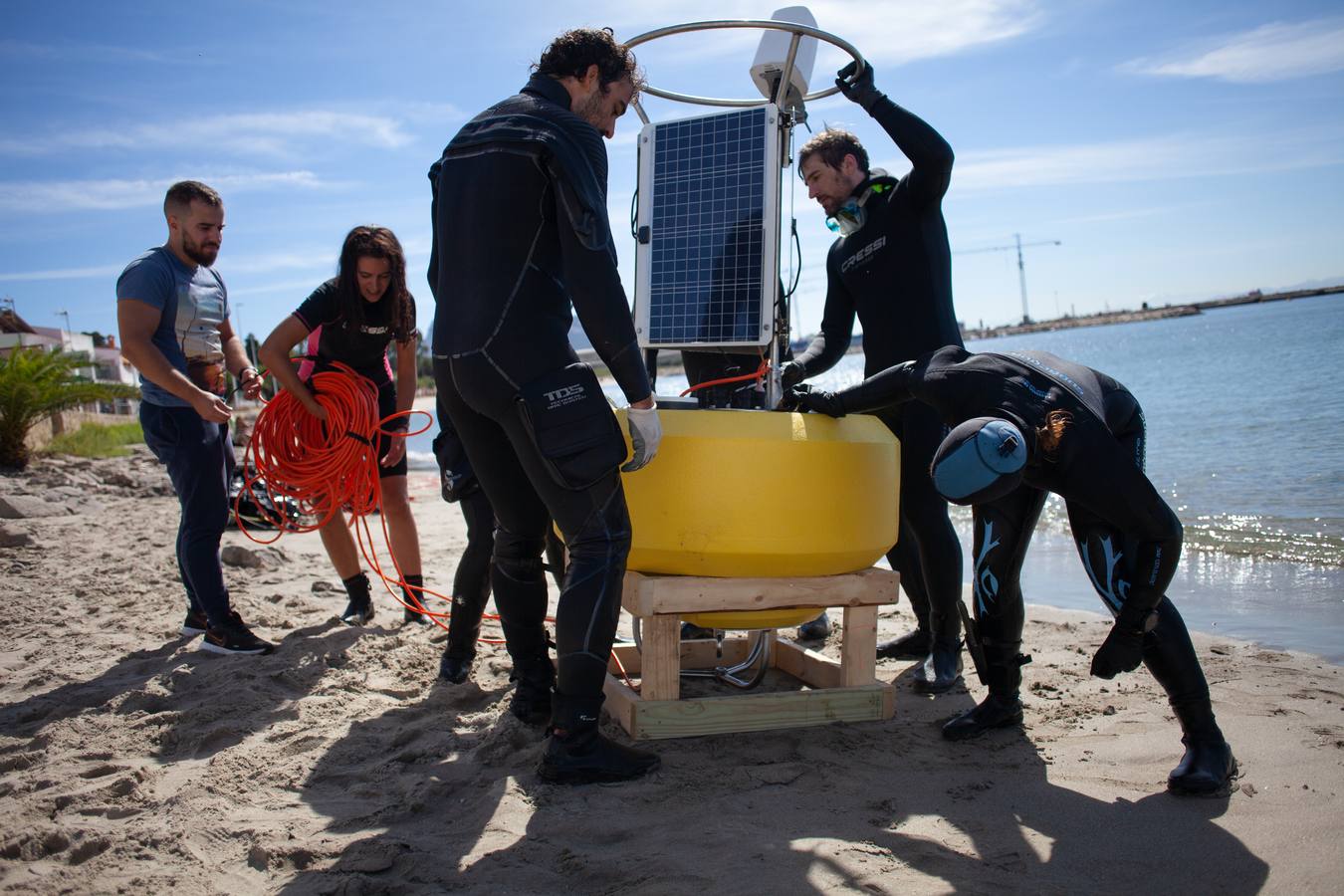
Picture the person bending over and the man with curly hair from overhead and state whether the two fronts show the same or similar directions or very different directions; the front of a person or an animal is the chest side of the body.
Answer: very different directions

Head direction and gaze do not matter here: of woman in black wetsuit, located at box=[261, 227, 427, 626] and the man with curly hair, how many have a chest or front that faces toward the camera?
1

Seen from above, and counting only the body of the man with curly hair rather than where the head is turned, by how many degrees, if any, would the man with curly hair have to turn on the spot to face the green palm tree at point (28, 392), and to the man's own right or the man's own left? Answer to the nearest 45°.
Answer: approximately 90° to the man's own left

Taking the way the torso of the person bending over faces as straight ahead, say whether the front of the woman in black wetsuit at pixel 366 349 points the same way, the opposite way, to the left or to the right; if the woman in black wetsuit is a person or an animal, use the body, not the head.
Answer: to the left

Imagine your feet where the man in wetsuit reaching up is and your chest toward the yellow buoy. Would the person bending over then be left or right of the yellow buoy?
left

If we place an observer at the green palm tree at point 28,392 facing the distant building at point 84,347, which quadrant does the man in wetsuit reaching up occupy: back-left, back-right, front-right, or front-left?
back-right

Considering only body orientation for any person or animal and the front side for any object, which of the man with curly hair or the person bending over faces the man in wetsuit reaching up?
the man with curly hair

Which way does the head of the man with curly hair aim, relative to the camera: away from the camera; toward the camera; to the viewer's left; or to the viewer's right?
to the viewer's right

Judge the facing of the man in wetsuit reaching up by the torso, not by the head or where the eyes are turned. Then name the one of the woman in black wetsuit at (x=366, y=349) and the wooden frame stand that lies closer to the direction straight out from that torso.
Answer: the wooden frame stand

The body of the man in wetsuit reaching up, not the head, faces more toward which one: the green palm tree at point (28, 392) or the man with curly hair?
the man with curly hair

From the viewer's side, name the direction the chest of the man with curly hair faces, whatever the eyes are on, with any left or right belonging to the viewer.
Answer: facing away from the viewer and to the right of the viewer

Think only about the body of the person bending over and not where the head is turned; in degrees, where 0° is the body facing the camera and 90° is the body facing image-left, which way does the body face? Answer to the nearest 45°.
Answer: approximately 45°

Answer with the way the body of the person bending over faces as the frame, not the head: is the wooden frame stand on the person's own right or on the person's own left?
on the person's own right
